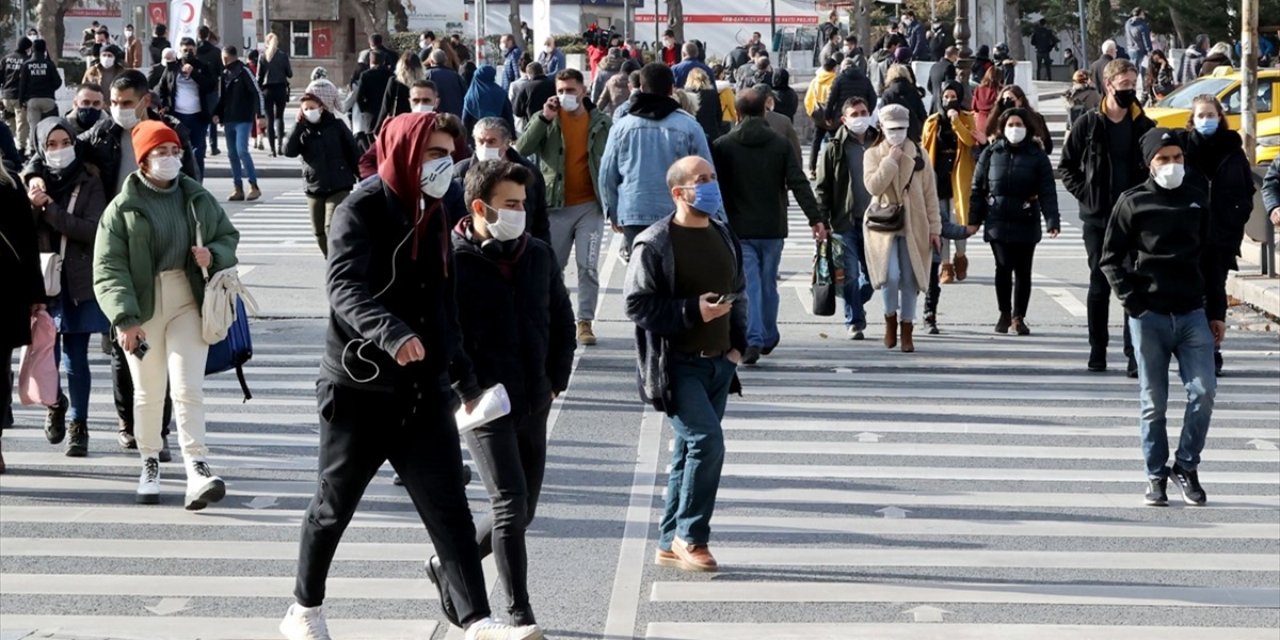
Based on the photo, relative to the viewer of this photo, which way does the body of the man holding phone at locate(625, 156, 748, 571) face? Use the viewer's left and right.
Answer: facing the viewer and to the right of the viewer

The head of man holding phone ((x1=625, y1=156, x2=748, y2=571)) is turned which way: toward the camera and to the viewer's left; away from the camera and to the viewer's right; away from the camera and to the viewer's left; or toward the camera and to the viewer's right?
toward the camera and to the viewer's right

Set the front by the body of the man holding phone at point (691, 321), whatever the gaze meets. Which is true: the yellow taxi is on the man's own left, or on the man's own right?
on the man's own left
